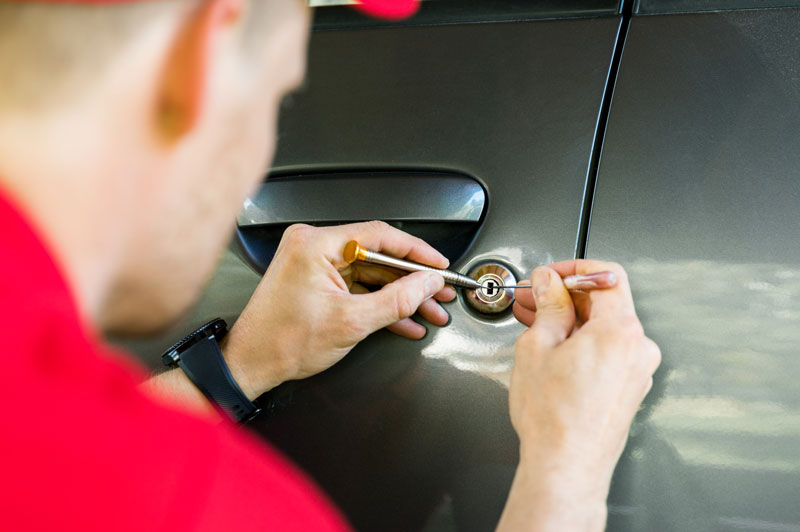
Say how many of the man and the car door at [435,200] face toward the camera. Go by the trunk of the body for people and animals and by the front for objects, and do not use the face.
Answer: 1

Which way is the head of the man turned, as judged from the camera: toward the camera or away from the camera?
away from the camera

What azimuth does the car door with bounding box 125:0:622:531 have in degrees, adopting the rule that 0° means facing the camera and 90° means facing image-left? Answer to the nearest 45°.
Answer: approximately 0°

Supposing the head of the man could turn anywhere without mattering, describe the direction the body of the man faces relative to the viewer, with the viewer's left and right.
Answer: facing away from the viewer and to the right of the viewer
